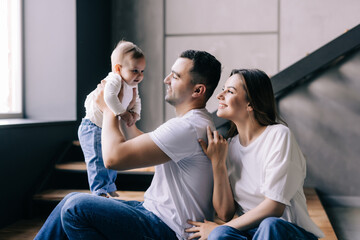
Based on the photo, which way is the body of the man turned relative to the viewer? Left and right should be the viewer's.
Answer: facing to the left of the viewer

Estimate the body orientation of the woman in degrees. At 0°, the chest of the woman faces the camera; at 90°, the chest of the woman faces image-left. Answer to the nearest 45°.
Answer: approximately 45°

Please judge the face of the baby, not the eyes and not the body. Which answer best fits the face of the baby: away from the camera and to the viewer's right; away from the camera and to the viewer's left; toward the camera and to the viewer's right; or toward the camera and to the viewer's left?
toward the camera and to the viewer's right

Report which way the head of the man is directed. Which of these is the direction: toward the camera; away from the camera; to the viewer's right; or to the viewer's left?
to the viewer's left
